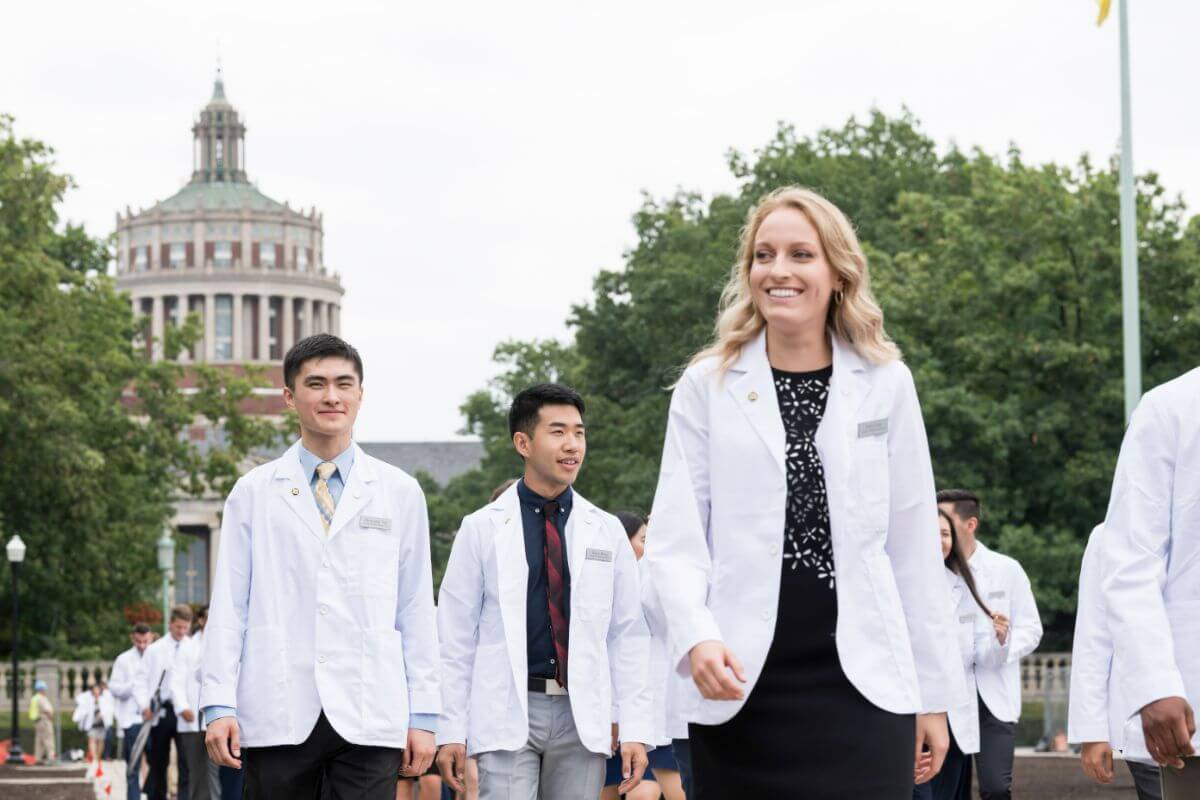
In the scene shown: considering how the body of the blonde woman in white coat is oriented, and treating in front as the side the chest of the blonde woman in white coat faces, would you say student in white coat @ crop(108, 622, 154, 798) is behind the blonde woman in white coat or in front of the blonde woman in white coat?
behind

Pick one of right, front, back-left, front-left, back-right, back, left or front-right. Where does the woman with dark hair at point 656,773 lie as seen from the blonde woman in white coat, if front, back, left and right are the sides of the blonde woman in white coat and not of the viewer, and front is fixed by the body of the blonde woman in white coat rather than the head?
back

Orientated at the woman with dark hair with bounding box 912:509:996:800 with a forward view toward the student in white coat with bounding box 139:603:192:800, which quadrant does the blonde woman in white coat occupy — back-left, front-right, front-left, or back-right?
back-left

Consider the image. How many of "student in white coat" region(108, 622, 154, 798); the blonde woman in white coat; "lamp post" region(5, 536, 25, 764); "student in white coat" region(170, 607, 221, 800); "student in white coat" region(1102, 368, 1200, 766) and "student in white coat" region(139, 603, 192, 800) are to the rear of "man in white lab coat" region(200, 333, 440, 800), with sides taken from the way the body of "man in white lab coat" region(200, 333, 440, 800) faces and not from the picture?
4

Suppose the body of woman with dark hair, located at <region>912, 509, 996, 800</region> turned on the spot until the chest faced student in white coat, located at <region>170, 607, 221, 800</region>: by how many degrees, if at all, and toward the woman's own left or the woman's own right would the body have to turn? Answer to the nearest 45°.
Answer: approximately 90° to the woman's own right

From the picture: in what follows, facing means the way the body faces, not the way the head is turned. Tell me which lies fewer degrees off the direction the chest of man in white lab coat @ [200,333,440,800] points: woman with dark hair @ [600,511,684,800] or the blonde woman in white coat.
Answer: the blonde woman in white coat

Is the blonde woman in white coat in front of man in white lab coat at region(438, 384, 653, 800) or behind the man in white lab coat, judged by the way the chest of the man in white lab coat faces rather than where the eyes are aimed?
in front

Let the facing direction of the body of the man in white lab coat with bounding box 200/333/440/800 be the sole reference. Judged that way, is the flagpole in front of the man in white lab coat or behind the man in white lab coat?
behind

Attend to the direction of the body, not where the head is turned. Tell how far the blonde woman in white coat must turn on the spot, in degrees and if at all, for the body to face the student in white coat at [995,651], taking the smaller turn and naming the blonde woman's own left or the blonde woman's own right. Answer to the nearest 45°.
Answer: approximately 180°

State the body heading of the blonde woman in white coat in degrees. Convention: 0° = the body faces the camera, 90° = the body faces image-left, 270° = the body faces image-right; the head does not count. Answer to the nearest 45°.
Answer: approximately 0°

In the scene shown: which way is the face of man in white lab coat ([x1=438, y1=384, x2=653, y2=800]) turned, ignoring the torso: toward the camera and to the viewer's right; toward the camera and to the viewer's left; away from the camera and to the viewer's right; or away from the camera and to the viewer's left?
toward the camera and to the viewer's right

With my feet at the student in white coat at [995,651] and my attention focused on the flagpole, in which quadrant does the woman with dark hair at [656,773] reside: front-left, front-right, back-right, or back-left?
back-left
